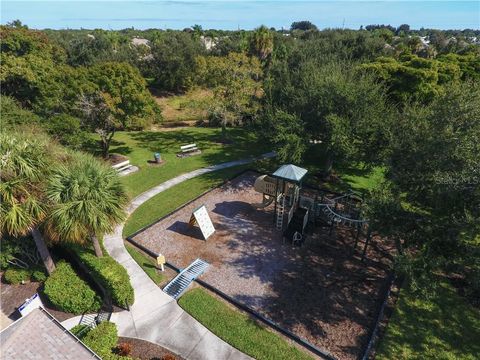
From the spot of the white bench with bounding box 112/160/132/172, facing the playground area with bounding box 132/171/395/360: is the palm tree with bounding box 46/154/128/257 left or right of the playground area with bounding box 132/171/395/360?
right

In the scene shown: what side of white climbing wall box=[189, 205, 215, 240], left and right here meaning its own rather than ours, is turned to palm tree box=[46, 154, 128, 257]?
right

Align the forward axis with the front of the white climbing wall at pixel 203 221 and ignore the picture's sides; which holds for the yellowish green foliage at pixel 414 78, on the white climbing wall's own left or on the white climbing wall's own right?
on the white climbing wall's own left

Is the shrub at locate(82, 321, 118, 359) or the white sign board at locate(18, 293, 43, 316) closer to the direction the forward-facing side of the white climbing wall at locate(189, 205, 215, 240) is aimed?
the shrub

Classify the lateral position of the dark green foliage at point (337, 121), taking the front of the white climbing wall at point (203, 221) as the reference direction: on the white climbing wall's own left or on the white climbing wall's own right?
on the white climbing wall's own left

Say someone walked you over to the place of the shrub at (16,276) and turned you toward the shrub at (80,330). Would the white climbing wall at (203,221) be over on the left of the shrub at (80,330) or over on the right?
left
